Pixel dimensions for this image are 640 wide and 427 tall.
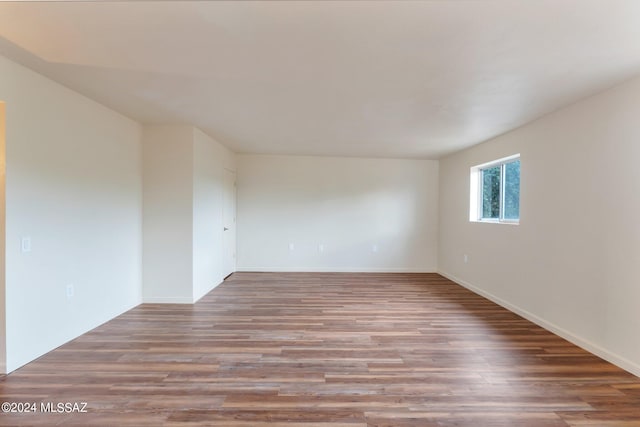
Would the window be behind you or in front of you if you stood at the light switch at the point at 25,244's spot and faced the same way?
in front

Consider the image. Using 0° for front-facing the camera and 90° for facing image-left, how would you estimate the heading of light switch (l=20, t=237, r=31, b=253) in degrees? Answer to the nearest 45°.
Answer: approximately 315°
